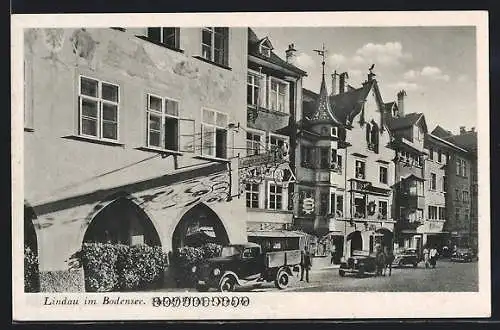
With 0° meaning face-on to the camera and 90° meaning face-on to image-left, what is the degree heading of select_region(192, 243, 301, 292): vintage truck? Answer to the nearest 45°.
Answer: approximately 45°

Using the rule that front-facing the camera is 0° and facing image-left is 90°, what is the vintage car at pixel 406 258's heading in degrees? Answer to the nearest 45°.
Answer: approximately 45°

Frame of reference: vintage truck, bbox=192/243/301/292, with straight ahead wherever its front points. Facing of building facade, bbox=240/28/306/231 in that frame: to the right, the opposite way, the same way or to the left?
to the left

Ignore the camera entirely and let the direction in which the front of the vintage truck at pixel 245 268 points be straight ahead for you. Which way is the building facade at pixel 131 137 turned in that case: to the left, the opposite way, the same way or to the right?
to the left

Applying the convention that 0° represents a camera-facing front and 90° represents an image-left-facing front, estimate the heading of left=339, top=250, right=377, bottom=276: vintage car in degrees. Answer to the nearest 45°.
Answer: approximately 45°

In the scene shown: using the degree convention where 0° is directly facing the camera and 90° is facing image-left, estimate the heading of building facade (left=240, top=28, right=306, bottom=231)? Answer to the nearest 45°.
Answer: approximately 315°
